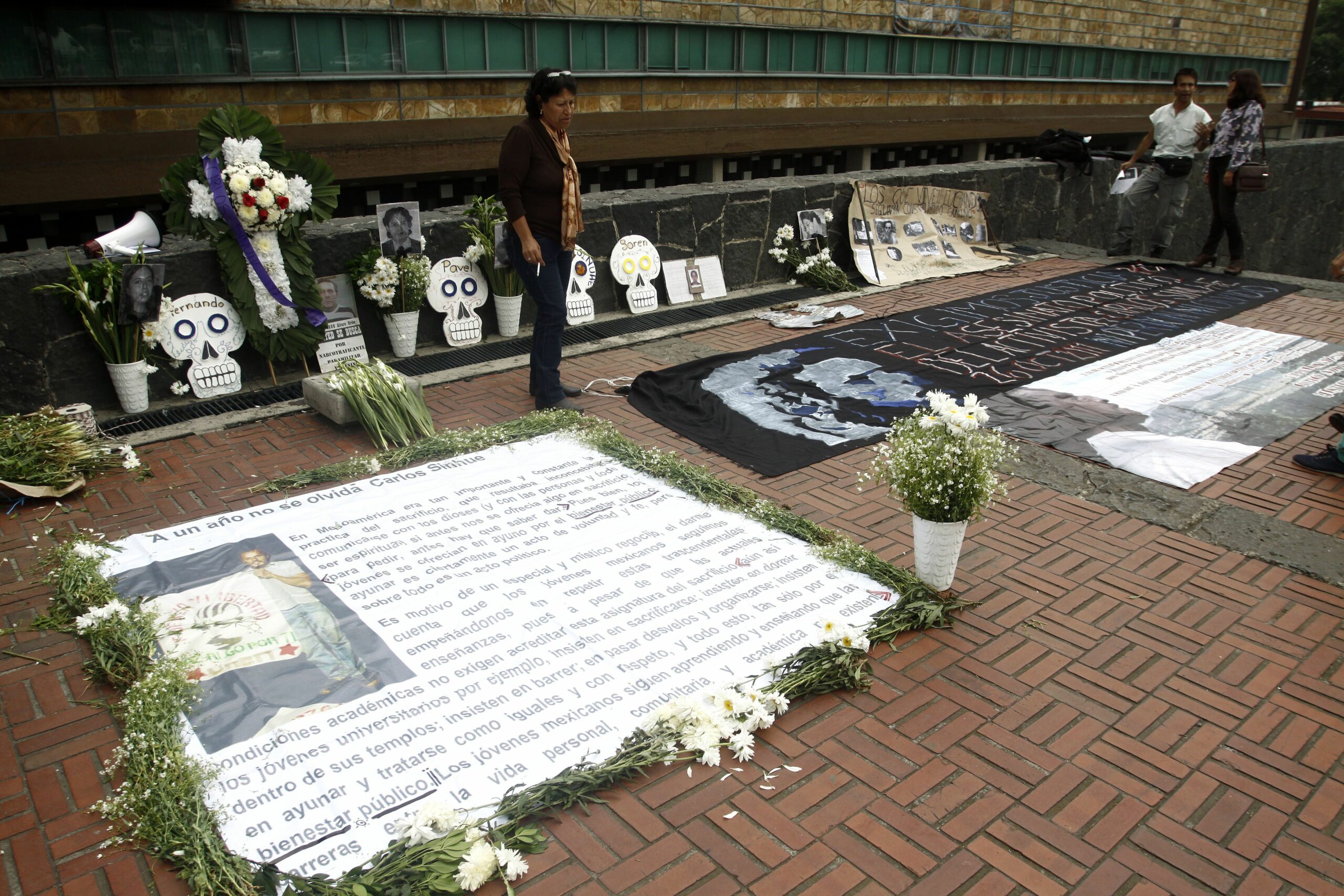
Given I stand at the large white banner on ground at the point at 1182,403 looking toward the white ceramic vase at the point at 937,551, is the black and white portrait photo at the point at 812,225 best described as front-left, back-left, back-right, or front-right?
back-right

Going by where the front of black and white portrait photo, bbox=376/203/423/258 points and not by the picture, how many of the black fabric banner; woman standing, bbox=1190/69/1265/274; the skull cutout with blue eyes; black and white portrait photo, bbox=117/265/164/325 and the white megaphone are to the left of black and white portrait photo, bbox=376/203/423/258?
2

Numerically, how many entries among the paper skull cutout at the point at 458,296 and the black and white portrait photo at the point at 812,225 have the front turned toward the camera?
2

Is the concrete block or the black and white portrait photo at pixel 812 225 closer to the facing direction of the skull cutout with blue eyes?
the concrete block

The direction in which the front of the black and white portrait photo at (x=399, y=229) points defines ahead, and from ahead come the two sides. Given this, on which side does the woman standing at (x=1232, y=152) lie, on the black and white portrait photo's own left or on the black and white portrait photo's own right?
on the black and white portrait photo's own left

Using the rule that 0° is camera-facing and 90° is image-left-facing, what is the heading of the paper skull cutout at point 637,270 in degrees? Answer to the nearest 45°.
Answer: approximately 0°

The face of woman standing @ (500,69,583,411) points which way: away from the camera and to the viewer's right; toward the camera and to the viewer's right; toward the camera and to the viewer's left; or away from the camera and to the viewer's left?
toward the camera and to the viewer's right

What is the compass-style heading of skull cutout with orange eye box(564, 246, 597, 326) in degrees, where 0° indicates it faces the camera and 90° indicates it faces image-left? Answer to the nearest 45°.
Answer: approximately 0°

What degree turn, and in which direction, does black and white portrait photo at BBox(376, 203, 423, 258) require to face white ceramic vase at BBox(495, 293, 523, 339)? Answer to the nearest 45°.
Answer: approximately 135° to its left
